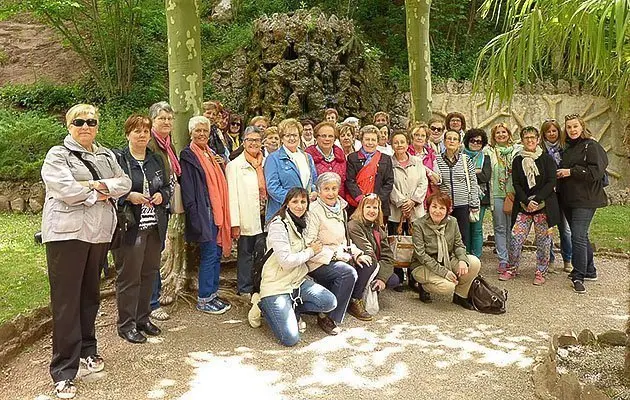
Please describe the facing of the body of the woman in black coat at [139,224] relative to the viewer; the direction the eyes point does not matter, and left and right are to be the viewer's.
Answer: facing the viewer and to the right of the viewer

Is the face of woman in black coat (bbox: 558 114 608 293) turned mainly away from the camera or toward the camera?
toward the camera

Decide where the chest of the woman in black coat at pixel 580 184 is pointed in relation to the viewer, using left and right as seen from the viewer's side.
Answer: facing the viewer and to the left of the viewer

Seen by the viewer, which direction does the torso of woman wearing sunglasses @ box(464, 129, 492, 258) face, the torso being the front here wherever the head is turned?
toward the camera

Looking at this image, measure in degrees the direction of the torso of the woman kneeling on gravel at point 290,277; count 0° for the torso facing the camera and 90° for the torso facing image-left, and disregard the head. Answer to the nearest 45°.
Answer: approximately 315°

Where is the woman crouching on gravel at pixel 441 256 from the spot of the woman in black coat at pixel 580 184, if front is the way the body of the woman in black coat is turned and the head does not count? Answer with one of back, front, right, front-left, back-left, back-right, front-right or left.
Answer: front

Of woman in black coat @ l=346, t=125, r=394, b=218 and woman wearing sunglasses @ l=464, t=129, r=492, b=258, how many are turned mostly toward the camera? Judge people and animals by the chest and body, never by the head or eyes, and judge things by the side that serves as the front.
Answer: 2

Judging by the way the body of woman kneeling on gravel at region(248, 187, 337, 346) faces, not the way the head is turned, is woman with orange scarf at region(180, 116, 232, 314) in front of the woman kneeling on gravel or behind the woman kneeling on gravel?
behind

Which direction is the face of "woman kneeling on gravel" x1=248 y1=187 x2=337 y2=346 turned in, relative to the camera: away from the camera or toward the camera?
toward the camera
